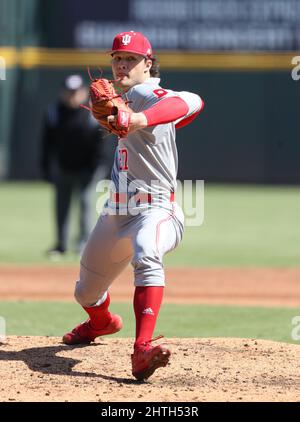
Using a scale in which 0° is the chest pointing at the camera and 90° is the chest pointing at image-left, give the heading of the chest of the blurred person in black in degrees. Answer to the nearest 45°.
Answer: approximately 0°

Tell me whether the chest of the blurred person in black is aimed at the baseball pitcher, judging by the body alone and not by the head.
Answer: yes

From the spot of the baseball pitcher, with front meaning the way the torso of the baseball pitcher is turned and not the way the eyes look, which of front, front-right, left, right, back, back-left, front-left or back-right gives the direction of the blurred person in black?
back-right

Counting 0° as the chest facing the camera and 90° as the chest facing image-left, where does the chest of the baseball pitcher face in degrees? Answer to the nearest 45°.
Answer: approximately 45°
